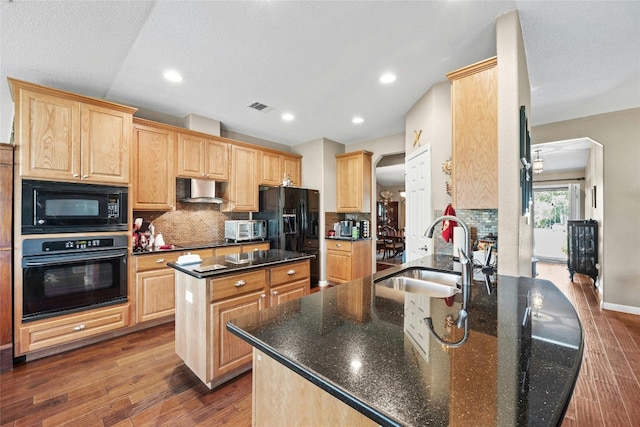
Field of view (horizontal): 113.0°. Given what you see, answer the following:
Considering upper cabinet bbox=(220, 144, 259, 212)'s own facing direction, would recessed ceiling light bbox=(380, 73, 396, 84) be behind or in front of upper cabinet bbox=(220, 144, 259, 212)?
in front

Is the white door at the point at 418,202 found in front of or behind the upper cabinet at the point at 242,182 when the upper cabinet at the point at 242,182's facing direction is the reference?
in front

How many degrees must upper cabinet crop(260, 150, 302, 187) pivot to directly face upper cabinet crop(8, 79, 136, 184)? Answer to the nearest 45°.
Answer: approximately 90° to its right

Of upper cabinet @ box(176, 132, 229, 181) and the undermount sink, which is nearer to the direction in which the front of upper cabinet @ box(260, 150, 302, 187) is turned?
the undermount sink
